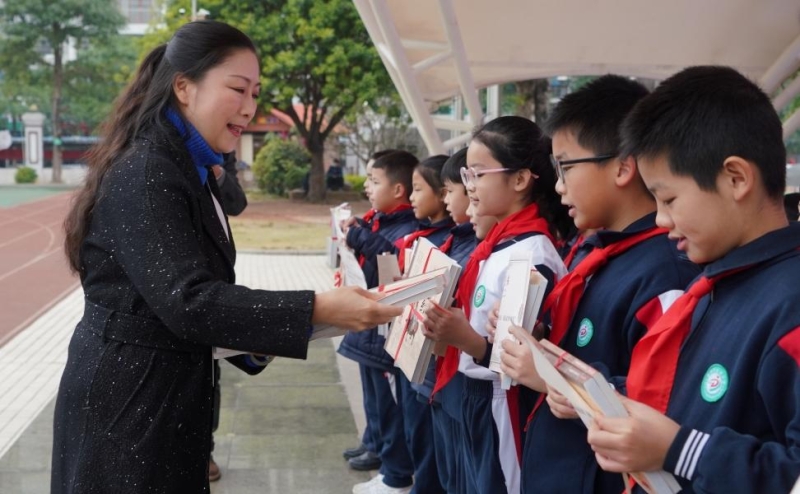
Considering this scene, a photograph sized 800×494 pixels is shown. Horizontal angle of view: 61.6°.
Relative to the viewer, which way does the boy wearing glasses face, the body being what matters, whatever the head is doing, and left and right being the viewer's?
facing to the left of the viewer

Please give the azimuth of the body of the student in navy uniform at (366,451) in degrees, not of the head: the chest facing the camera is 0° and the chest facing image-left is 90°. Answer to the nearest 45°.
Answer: approximately 90°

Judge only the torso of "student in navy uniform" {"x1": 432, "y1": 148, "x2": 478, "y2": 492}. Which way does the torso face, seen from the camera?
to the viewer's left

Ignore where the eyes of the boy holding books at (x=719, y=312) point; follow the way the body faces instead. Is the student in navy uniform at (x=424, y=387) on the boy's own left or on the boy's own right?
on the boy's own right

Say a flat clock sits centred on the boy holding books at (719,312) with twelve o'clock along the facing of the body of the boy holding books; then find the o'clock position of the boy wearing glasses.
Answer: The boy wearing glasses is roughly at 2 o'clock from the boy holding books.

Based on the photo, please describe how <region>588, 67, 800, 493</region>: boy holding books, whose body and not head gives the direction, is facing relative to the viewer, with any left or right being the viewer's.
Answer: facing to the left of the viewer

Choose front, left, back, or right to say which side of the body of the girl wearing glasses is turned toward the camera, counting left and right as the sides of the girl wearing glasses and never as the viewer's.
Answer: left

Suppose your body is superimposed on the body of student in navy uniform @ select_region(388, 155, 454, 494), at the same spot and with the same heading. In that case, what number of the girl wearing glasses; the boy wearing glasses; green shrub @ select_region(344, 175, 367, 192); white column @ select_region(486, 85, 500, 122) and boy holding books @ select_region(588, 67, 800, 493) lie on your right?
2
